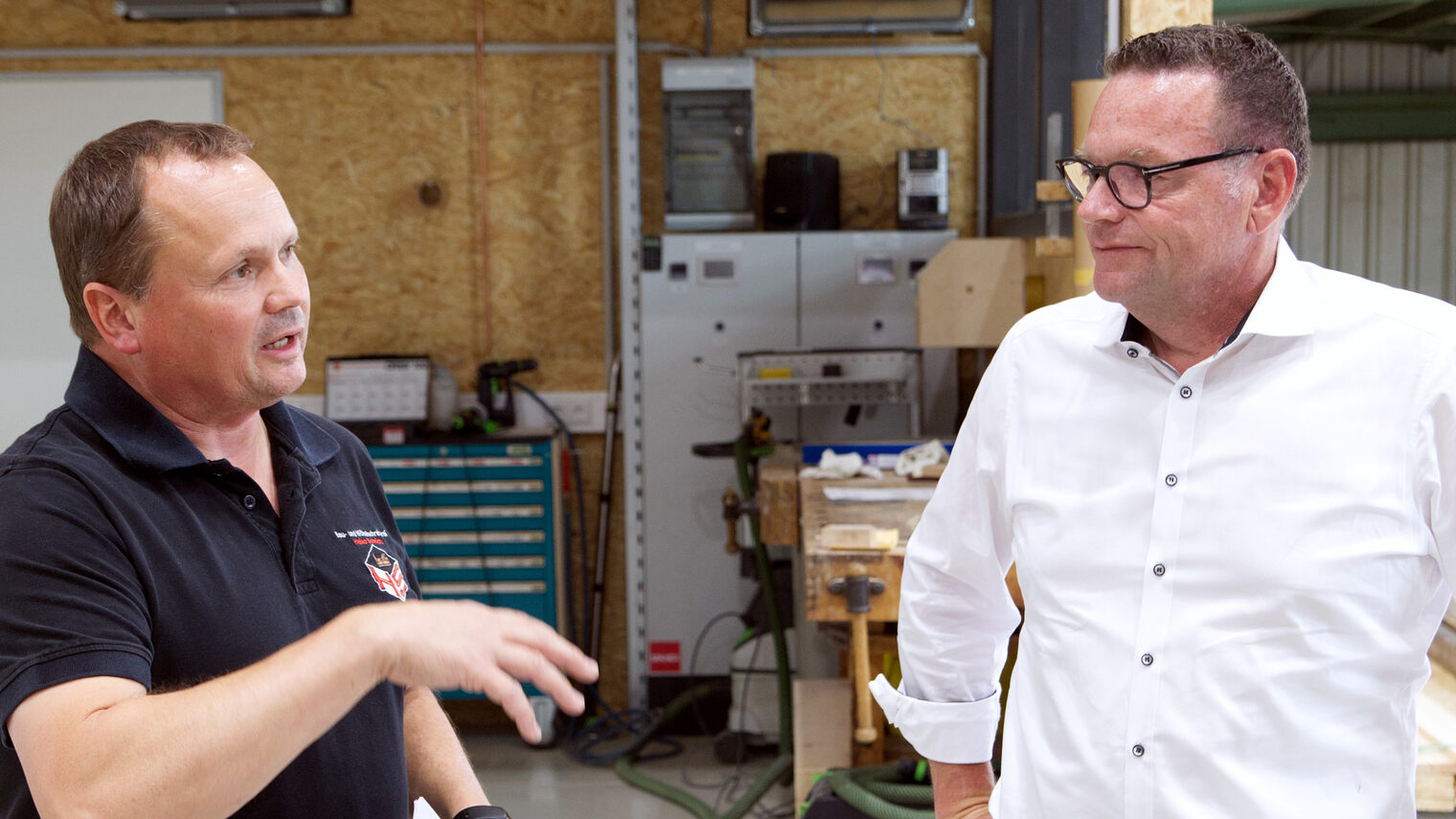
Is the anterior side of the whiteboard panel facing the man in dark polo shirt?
yes

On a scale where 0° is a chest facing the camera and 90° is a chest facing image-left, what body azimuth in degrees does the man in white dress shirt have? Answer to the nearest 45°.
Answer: approximately 45°

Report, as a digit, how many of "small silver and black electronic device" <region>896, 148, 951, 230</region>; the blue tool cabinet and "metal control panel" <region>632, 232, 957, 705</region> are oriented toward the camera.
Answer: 3

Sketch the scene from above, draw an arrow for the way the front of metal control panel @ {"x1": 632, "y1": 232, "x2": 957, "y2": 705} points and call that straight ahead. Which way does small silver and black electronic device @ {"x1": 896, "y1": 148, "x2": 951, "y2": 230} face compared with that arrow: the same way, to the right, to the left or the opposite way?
the same way

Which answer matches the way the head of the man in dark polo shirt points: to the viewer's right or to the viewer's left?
to the viewer's right

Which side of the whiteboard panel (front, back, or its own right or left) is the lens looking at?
front

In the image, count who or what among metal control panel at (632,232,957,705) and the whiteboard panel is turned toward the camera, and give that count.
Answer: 2

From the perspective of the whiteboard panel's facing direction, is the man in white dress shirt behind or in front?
in front

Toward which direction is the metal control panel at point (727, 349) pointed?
toward the camera

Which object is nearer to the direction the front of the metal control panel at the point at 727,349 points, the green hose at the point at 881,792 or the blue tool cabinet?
the green hose

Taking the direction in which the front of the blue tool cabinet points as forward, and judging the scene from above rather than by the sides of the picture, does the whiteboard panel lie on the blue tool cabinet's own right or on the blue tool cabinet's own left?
on the blue tool cabinet's own right

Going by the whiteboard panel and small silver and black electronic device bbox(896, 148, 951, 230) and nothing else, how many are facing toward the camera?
2

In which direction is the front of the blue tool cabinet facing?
toward the camera

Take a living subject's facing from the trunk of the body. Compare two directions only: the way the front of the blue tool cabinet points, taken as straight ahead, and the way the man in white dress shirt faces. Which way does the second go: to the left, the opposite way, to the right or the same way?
to the right
